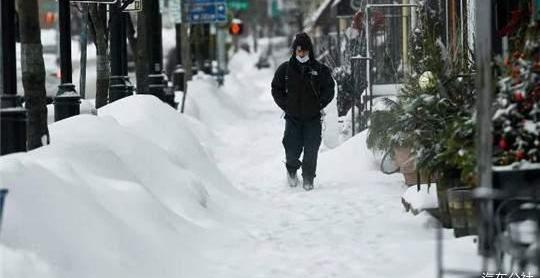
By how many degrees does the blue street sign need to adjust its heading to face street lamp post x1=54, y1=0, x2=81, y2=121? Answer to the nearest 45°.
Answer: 0° — it already faces it

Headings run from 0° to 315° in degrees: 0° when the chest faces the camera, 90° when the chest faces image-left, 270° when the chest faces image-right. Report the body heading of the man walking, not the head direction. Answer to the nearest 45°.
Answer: approximately 0°

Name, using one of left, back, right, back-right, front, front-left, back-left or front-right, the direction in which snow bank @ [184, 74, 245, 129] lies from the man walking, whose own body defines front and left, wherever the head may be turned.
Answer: back

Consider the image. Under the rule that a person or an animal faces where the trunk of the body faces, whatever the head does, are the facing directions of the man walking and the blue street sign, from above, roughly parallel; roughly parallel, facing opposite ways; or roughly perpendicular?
roughly parallel

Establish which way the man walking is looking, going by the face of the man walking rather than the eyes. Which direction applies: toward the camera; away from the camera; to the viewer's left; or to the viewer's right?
toward the camera

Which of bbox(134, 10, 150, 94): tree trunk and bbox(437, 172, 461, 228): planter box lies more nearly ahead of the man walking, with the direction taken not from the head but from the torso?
the planter box

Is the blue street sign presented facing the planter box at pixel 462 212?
yes

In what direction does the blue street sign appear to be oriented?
toward the camera

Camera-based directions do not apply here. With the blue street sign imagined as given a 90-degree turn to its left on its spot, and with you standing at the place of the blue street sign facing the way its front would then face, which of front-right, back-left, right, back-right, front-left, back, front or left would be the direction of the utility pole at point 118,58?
right

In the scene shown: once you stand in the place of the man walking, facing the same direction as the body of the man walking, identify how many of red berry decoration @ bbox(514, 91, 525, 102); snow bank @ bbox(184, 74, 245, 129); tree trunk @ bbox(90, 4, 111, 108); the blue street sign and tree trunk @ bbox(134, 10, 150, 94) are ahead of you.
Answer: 1

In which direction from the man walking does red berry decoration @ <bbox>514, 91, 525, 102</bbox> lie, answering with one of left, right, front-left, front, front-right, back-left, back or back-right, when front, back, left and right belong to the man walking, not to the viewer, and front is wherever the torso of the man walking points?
front

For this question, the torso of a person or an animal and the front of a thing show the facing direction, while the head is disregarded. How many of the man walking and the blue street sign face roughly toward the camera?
2
